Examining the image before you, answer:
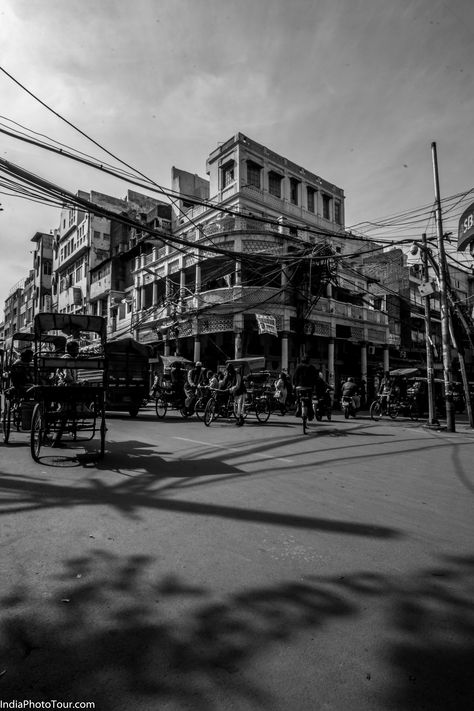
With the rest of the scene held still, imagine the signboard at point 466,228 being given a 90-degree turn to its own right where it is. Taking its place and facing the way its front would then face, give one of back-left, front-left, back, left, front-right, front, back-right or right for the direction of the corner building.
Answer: front

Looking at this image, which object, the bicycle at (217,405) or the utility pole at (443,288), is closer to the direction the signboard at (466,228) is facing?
the bicycle

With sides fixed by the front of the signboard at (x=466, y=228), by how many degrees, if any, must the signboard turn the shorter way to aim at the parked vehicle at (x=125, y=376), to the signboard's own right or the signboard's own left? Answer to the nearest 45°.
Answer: approximately 45° to the signboard's own right

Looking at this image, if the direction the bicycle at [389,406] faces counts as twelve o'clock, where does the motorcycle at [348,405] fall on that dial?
The motorcycle is roughly at 12 o'clock from the bicycle.

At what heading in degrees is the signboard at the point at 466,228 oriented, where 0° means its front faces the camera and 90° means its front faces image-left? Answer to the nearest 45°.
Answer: approximately 45°

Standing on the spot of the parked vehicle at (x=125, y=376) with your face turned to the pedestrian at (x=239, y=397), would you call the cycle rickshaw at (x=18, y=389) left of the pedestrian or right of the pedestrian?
right

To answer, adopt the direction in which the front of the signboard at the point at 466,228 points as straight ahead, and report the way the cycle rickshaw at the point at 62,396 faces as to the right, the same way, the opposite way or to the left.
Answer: the opposite way

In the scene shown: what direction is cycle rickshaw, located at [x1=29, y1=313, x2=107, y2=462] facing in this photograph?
away from the camera
